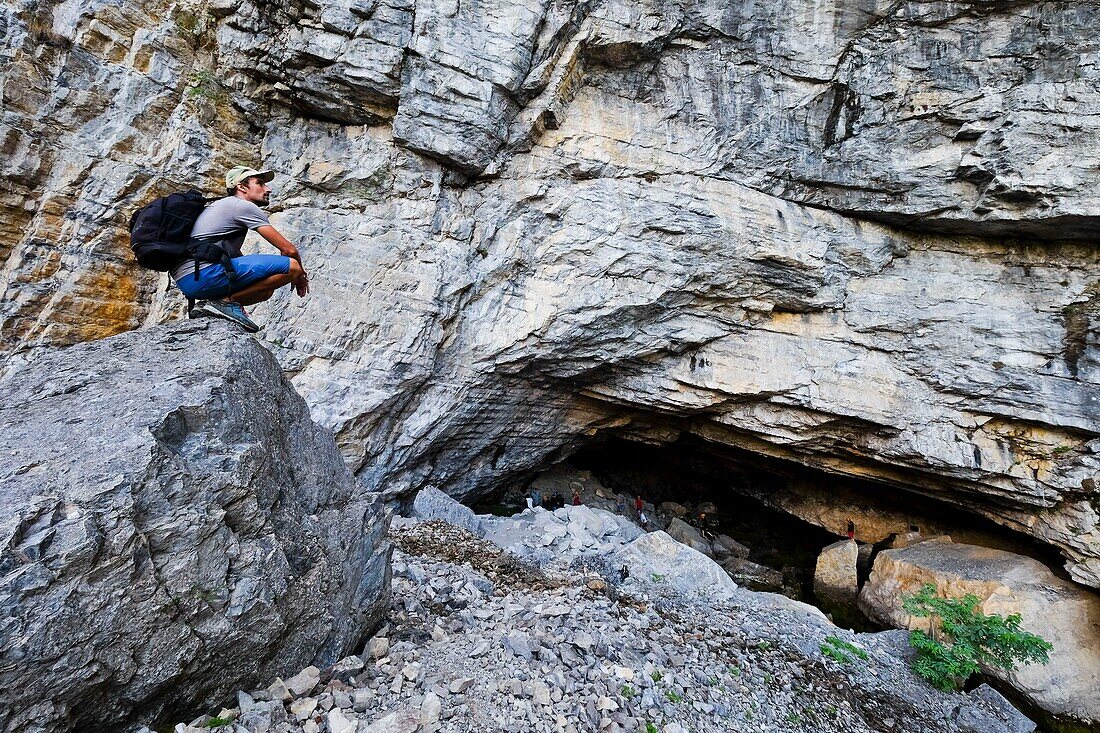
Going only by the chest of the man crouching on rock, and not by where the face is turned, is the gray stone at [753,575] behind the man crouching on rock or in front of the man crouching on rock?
in front

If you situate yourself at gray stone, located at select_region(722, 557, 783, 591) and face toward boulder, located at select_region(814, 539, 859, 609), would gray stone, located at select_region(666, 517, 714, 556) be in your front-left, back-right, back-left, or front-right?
back-left

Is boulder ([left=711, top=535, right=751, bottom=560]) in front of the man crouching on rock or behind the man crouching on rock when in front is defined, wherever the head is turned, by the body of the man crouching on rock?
in front

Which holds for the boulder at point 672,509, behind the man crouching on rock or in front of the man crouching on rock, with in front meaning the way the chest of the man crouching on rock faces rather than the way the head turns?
in front

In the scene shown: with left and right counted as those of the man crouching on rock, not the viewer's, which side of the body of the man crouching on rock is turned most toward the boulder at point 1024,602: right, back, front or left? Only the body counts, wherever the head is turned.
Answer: front

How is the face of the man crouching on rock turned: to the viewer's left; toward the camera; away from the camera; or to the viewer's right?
to the viewer's right

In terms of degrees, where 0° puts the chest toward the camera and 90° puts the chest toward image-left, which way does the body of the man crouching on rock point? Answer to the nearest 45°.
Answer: approximately 270°
